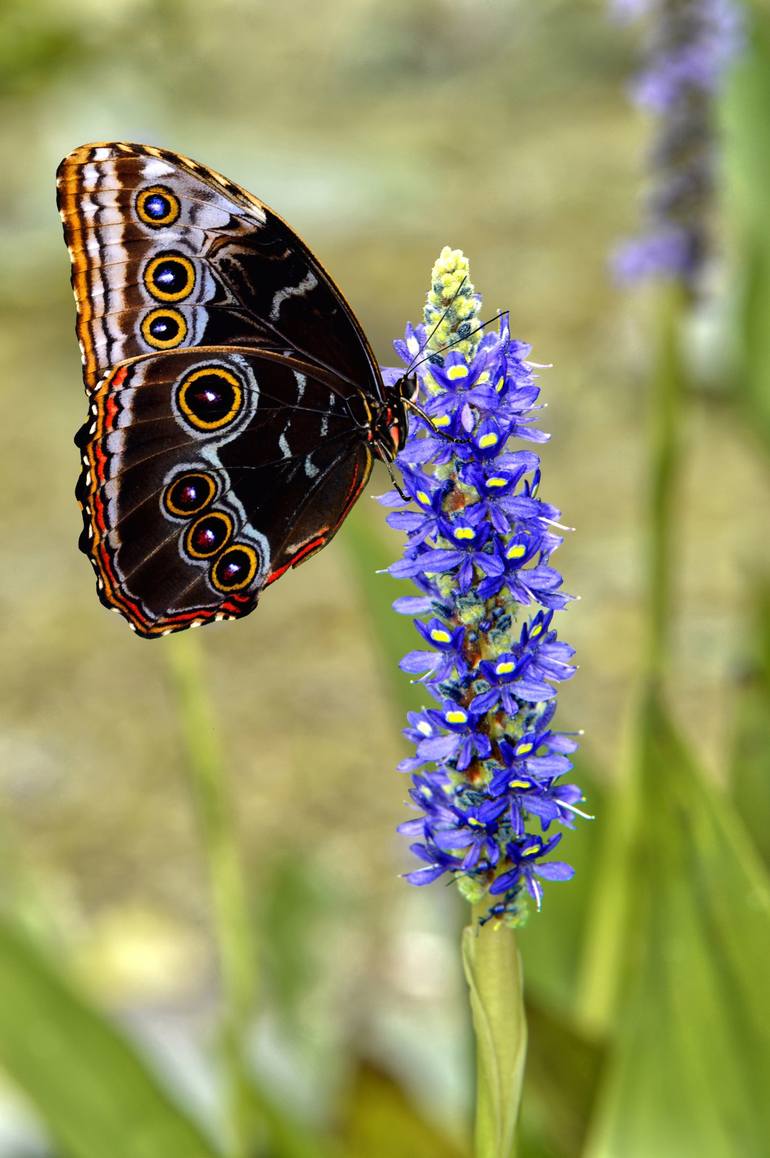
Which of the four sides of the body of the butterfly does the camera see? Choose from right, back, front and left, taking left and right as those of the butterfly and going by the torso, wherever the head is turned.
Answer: right

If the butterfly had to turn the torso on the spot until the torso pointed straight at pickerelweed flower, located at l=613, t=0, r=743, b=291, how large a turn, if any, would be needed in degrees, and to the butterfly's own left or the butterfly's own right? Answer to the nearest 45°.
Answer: approximately 45° to the butterfly's own left

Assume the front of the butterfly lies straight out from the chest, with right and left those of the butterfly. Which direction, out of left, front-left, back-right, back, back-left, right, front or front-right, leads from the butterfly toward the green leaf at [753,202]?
front-left
